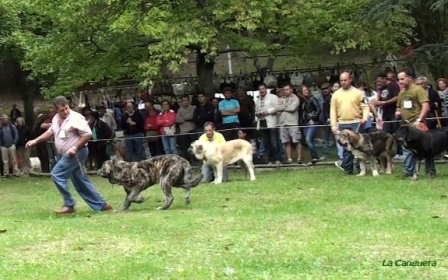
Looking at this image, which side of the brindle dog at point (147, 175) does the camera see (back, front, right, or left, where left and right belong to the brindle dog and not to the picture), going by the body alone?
left

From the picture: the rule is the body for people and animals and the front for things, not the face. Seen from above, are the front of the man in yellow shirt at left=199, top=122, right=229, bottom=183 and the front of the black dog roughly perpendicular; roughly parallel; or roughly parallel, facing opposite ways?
roughly perpendicular

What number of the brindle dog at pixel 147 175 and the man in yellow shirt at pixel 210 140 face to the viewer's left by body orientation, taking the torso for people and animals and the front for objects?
1

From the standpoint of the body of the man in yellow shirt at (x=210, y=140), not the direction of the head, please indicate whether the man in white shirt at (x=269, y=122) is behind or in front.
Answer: behind

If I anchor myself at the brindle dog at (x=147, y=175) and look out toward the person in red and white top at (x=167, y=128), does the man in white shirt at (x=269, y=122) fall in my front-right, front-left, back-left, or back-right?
front-right

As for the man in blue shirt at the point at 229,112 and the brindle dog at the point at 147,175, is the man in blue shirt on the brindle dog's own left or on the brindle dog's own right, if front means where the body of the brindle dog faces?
on the brindle dog's own right

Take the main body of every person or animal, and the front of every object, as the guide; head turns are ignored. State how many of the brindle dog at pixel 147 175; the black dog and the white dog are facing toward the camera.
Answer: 0

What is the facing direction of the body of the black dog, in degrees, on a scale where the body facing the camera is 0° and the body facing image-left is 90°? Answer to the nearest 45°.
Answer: approximately 90°

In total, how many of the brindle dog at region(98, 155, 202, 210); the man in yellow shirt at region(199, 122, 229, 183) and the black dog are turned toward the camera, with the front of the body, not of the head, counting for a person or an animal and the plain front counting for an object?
1

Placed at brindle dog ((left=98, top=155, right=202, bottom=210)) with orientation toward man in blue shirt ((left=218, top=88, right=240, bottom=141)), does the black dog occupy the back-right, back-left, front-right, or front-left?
front-right
